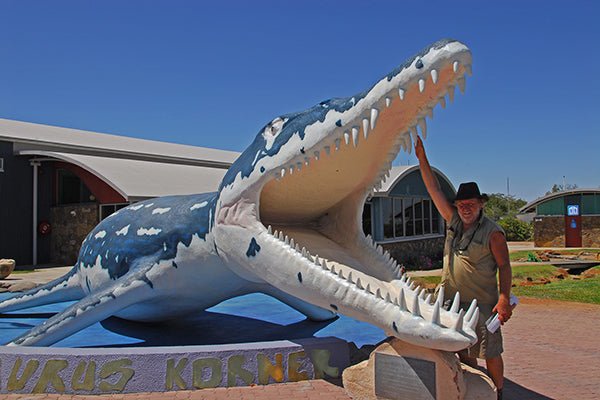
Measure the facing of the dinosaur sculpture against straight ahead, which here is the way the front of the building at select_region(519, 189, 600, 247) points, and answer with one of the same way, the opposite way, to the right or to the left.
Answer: to the left

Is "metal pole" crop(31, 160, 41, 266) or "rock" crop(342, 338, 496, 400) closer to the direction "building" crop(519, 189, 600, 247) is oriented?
the rock

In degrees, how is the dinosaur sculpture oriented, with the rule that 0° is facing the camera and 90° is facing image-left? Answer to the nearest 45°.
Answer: approximately 315°

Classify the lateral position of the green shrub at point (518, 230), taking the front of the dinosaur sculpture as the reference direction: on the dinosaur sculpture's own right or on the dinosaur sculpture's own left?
on the dinosaur sculpture's own left

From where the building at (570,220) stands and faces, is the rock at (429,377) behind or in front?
in front

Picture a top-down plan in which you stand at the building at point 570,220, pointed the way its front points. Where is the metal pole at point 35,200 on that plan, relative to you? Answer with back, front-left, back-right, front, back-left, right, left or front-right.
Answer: front-right

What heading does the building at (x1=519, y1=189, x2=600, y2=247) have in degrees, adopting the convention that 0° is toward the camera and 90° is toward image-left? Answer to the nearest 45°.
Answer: approximately 0°

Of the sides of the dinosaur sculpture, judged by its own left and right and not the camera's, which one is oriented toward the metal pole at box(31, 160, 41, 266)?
back

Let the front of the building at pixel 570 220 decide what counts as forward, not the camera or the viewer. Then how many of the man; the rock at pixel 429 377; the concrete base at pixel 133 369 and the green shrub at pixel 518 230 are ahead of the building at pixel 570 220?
3

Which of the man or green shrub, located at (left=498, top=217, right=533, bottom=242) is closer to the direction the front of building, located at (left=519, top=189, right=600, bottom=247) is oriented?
the man

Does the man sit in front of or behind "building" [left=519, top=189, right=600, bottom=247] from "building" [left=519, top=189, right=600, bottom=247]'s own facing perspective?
in front

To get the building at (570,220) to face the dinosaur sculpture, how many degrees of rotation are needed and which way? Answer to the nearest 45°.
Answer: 0° — it already faces it

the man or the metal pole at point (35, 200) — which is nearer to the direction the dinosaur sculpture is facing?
the man

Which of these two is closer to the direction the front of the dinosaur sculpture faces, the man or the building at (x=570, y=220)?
the man

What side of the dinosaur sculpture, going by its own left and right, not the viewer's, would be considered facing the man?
front

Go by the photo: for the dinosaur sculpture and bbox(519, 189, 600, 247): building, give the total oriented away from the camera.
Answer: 0
